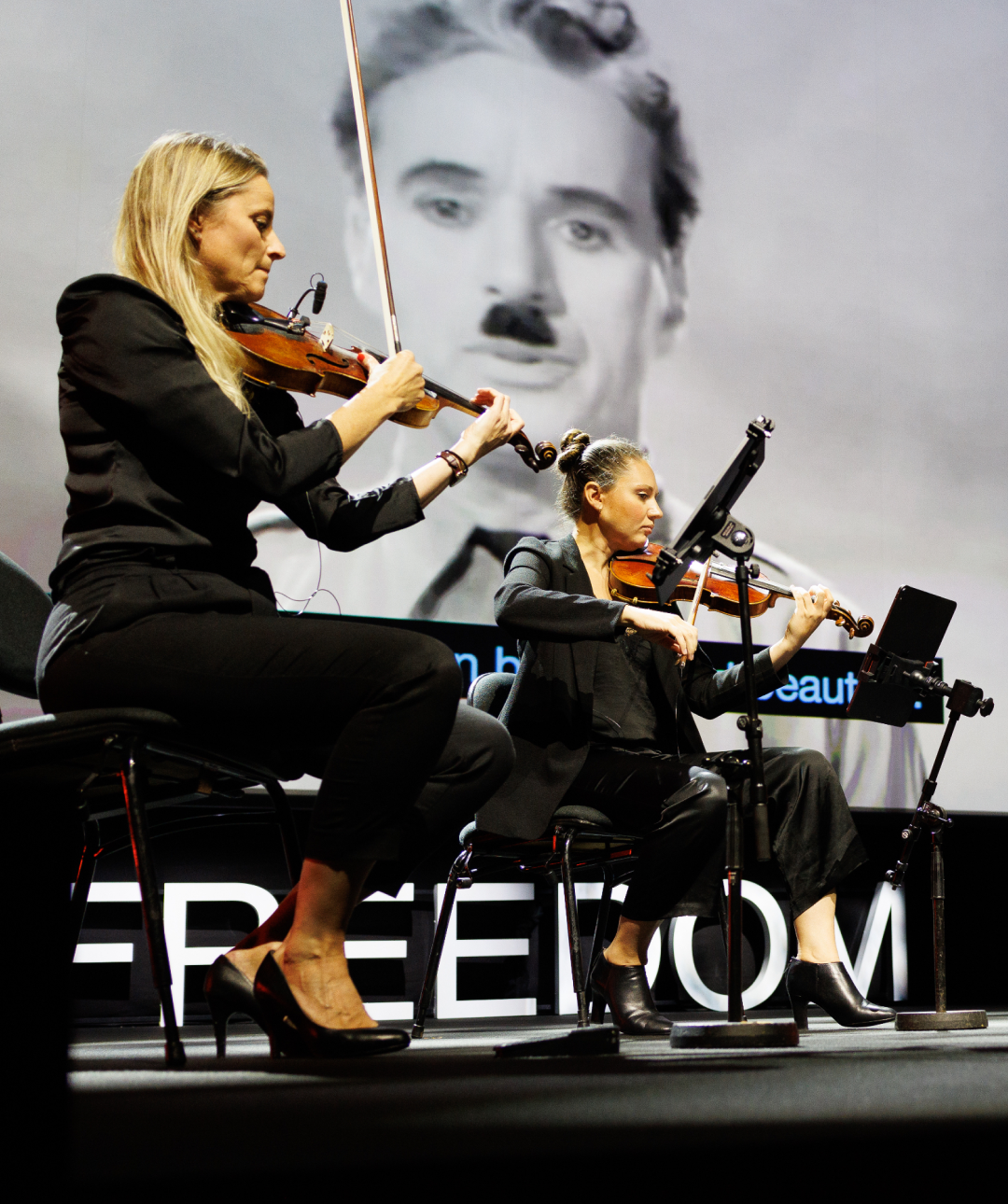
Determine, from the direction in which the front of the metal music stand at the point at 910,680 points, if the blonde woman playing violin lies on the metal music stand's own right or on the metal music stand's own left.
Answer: on the metal music stand's own left

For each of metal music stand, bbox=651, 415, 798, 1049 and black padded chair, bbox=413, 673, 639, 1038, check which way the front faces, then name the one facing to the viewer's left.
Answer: the metal music stand

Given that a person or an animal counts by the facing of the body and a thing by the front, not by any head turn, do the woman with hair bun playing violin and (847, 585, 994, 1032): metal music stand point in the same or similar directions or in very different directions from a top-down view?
very different directions

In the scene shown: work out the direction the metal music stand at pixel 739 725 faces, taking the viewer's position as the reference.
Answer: facing to the left of the viewer

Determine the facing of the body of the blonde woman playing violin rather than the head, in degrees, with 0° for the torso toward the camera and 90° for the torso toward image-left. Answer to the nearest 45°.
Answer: approximately 270°

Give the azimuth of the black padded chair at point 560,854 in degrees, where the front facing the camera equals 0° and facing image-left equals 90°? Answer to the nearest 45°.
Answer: approximately 315°

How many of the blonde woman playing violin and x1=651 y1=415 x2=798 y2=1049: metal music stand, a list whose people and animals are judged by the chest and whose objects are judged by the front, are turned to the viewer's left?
1

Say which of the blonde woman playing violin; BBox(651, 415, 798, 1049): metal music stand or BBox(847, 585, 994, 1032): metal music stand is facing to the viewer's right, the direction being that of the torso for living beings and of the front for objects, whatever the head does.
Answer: the blonde woman playing violin

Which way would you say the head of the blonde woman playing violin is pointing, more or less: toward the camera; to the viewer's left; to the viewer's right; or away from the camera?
to the viewer's right

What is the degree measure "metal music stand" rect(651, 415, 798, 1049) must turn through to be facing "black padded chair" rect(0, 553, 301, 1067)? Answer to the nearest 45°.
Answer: approximately 45° to its left
